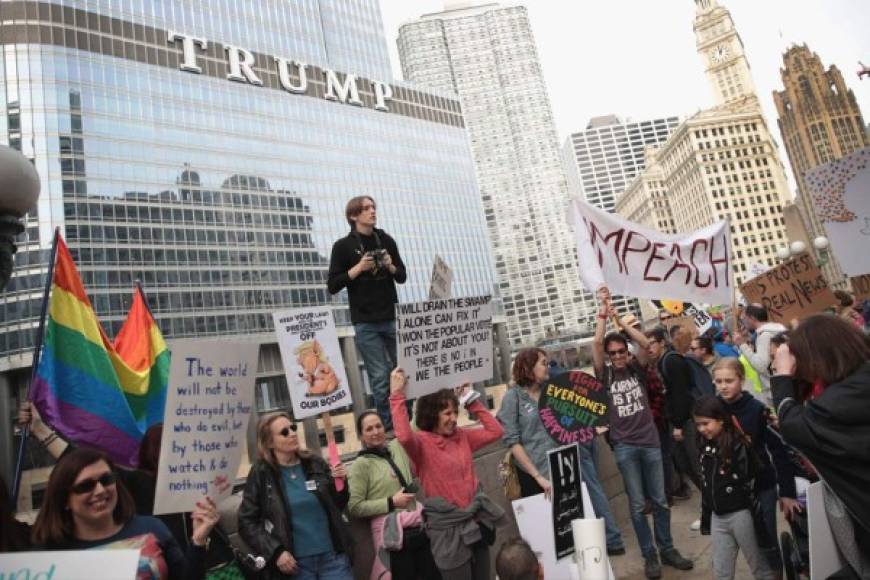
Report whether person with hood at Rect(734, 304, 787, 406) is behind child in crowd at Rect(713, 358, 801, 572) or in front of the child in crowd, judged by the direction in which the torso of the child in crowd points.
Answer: behind

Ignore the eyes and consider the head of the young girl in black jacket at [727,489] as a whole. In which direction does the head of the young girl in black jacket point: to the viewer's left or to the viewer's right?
to the viewer's left

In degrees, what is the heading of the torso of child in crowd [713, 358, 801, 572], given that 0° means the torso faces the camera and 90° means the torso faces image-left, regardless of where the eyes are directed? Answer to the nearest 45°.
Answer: approximately 45°

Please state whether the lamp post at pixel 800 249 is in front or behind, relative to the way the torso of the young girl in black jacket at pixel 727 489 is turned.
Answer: behind

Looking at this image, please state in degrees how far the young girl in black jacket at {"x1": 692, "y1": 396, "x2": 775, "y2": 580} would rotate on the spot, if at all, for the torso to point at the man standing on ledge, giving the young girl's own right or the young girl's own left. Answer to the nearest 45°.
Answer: approximately 45° to the young girl's own right

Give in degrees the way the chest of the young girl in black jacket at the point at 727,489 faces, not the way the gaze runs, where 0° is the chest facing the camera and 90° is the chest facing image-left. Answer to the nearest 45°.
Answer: approximately 45°
